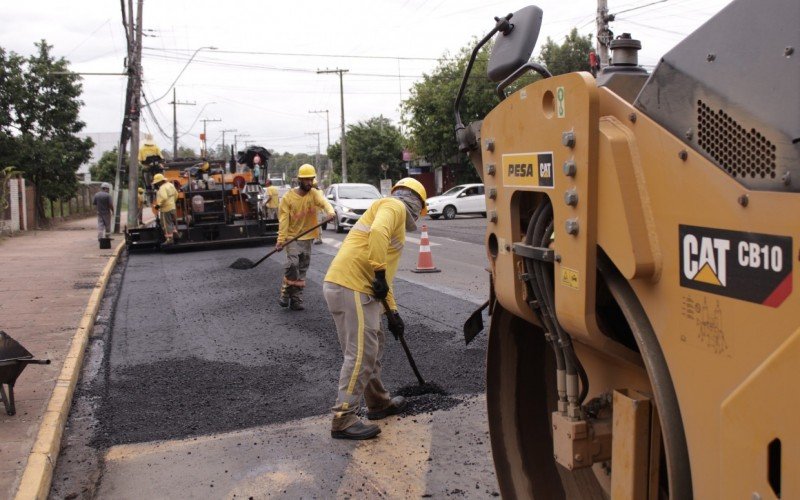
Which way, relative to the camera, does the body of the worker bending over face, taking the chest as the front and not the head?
to the viewer's right

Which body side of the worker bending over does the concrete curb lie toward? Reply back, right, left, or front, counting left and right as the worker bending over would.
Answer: back

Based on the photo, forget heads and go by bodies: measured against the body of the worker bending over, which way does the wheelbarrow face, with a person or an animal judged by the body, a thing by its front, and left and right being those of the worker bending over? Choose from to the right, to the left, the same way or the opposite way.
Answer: the opposite way

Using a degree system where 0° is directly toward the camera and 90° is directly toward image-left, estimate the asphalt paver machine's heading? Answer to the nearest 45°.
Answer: approximately 180°

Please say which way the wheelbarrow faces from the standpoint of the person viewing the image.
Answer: facing to the left of the viewer

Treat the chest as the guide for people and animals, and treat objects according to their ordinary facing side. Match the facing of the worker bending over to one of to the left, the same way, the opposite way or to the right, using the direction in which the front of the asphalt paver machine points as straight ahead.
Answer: to the right
